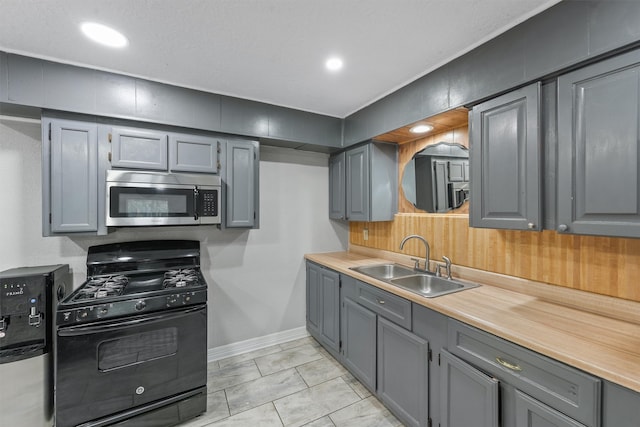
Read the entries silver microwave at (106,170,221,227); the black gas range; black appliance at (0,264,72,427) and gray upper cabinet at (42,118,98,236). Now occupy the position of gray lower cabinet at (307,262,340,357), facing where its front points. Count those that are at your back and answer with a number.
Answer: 0

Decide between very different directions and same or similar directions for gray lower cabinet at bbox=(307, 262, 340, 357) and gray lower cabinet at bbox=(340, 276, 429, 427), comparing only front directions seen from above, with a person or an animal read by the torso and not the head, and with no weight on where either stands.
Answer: same or similar directions

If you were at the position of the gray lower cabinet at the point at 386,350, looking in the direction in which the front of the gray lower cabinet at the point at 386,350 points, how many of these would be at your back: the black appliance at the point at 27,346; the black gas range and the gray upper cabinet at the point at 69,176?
0

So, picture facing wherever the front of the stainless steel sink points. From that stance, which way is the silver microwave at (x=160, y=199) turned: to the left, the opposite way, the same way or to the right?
to the left

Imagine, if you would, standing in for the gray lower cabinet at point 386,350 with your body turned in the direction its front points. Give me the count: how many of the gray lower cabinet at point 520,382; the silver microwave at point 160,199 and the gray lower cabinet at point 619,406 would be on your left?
2

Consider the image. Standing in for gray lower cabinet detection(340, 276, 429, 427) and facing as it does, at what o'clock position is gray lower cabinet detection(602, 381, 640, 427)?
gray lower cabinet detection(602, 381, 640, 427) is roughly at 9 o'clock from gray lower cabinet detection(340, 276, 429, 427).

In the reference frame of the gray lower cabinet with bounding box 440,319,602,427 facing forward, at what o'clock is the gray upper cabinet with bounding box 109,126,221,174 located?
The gray upper cabinet is roughly at 1 o'clock from the gray lower cabinet.

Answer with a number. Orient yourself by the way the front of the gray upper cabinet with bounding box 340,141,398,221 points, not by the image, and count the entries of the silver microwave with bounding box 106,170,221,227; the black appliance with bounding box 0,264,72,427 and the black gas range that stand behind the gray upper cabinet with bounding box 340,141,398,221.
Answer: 0

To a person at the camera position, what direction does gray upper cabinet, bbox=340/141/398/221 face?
facing the viewer and to the left of the viewer

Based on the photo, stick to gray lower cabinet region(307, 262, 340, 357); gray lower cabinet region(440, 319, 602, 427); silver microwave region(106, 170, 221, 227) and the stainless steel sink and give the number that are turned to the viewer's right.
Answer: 0

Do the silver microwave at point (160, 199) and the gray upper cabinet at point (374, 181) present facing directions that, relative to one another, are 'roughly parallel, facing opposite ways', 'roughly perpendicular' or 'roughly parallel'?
roughly perpendicular

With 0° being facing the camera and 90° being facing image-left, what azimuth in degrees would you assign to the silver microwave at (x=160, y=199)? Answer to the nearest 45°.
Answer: approximately 0°

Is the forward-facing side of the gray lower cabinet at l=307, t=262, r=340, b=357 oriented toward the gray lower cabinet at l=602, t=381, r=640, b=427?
no
